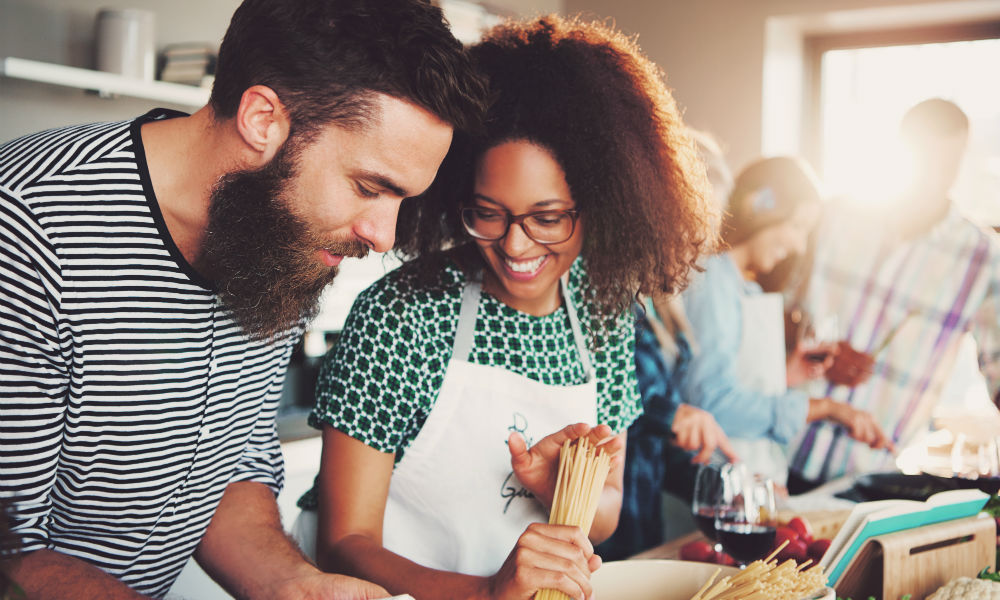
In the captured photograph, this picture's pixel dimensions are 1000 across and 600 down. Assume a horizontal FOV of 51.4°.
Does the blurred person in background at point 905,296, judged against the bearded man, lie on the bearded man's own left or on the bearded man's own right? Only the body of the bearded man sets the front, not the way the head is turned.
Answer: on the bearded man's own left

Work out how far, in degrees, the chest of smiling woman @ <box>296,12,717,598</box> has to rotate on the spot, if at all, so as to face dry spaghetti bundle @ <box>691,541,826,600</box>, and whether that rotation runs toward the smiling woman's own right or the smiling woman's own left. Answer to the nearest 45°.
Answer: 0° — they already face it

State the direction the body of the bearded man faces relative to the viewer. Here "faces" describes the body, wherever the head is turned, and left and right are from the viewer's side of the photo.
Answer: facing the viewer and to the right of the viewer

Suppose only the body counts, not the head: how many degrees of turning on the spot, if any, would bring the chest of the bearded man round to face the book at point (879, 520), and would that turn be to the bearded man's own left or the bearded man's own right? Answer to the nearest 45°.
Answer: approximately 45° to the bearded man's own left

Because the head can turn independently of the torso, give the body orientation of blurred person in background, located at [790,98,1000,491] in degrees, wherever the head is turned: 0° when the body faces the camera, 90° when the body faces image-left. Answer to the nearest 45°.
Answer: approximately 45°

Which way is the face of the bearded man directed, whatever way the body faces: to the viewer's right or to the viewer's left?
to the viewer's right

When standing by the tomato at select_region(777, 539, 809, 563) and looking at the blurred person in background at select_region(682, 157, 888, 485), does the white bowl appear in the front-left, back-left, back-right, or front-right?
back-left

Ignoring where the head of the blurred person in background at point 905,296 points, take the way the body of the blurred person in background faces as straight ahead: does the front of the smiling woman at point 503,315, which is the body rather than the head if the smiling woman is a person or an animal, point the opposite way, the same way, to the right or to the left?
to the left

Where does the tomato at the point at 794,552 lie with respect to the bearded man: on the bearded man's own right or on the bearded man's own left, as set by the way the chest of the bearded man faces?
on the bearded man's own left

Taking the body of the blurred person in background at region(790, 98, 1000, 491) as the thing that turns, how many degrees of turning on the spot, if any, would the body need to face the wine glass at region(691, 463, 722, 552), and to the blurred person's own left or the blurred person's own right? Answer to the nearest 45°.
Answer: approximately 45° to the blurred person's own left

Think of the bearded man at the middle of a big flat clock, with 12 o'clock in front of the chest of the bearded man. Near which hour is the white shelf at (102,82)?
The white shelf is roughly at 7 o'clock from the bearded man.
